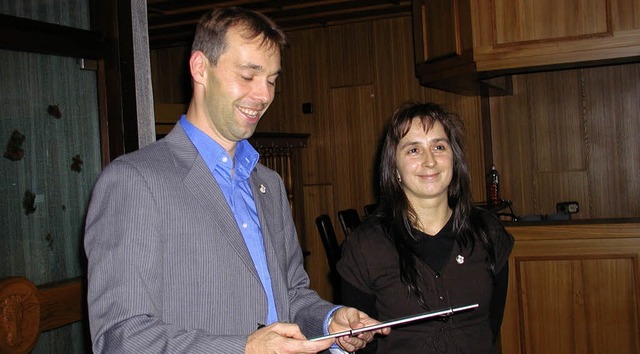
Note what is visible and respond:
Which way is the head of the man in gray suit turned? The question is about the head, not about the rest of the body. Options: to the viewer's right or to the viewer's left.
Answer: to the viewer's right

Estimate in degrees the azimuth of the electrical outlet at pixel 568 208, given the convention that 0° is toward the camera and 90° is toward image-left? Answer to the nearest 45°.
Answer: approximately 0°

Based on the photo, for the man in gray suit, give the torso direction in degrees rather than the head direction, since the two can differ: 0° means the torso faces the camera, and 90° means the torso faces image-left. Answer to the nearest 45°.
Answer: approximately 315°

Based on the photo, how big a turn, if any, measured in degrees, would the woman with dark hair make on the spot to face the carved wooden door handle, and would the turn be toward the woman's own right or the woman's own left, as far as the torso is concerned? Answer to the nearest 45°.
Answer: approximately 90° to the woman's own right
